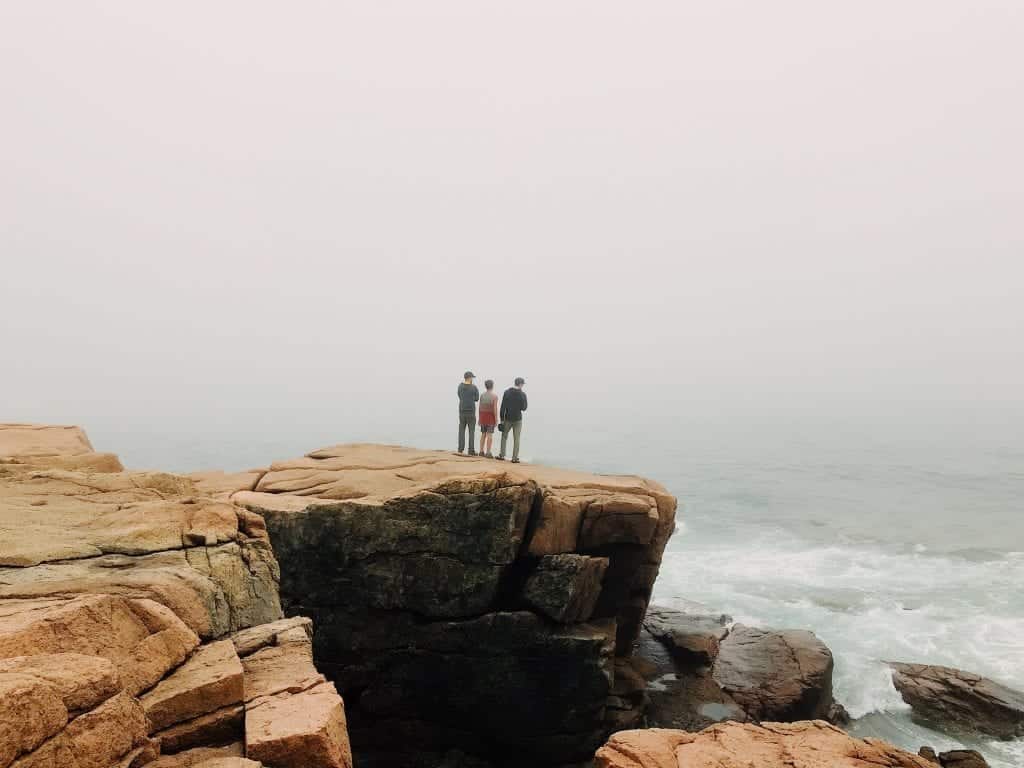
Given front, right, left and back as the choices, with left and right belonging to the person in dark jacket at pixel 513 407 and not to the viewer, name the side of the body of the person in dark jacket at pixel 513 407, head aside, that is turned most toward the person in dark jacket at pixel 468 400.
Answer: left

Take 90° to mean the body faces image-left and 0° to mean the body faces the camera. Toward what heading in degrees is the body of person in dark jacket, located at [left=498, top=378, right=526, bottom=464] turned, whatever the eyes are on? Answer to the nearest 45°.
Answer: approximately 225°

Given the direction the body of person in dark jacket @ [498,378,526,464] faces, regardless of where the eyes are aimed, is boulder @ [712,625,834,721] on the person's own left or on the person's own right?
on the person's own right

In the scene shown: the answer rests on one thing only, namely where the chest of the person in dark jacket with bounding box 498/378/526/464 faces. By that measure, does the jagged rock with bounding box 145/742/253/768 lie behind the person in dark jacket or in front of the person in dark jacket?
behind

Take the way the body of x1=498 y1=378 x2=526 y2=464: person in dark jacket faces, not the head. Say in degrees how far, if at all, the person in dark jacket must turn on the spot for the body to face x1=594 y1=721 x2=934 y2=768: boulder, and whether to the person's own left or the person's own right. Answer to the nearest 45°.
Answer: approximately 135° to the person's own right

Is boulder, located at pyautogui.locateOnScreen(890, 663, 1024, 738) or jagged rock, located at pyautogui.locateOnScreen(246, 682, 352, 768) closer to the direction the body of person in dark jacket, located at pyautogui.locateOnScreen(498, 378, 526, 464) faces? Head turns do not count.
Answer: the boulder
